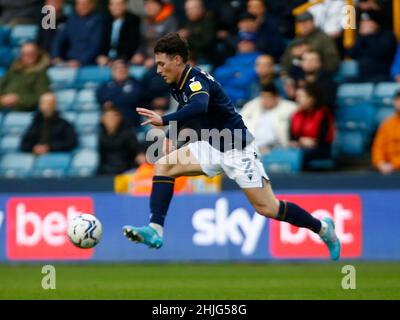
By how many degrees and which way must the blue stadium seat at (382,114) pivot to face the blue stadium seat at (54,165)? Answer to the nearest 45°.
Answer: approximately 90° to its right

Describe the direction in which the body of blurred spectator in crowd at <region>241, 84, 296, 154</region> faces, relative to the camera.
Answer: toward the camera

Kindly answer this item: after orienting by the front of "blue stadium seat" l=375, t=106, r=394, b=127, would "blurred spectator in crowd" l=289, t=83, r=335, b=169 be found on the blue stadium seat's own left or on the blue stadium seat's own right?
on the blue stadium seat's own right

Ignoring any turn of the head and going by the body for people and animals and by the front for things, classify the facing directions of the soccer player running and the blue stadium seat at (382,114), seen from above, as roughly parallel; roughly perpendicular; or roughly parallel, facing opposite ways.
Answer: roughly perpendicular

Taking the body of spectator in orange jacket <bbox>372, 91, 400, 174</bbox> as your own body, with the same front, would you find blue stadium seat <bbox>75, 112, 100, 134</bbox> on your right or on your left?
on your right

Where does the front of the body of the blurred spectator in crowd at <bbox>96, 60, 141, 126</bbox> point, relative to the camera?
toward the camera

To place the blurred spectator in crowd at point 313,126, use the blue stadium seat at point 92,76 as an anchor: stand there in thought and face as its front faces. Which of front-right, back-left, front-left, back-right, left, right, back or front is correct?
front-left

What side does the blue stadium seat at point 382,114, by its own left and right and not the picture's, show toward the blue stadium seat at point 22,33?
right

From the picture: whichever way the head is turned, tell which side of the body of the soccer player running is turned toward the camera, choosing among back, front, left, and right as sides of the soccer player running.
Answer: left

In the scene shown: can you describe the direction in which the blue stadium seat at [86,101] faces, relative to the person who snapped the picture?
facing the viewer

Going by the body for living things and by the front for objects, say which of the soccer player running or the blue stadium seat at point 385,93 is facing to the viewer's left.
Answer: the soccer player running

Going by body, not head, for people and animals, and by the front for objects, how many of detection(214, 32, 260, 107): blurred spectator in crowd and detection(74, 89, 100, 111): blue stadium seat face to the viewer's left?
0
